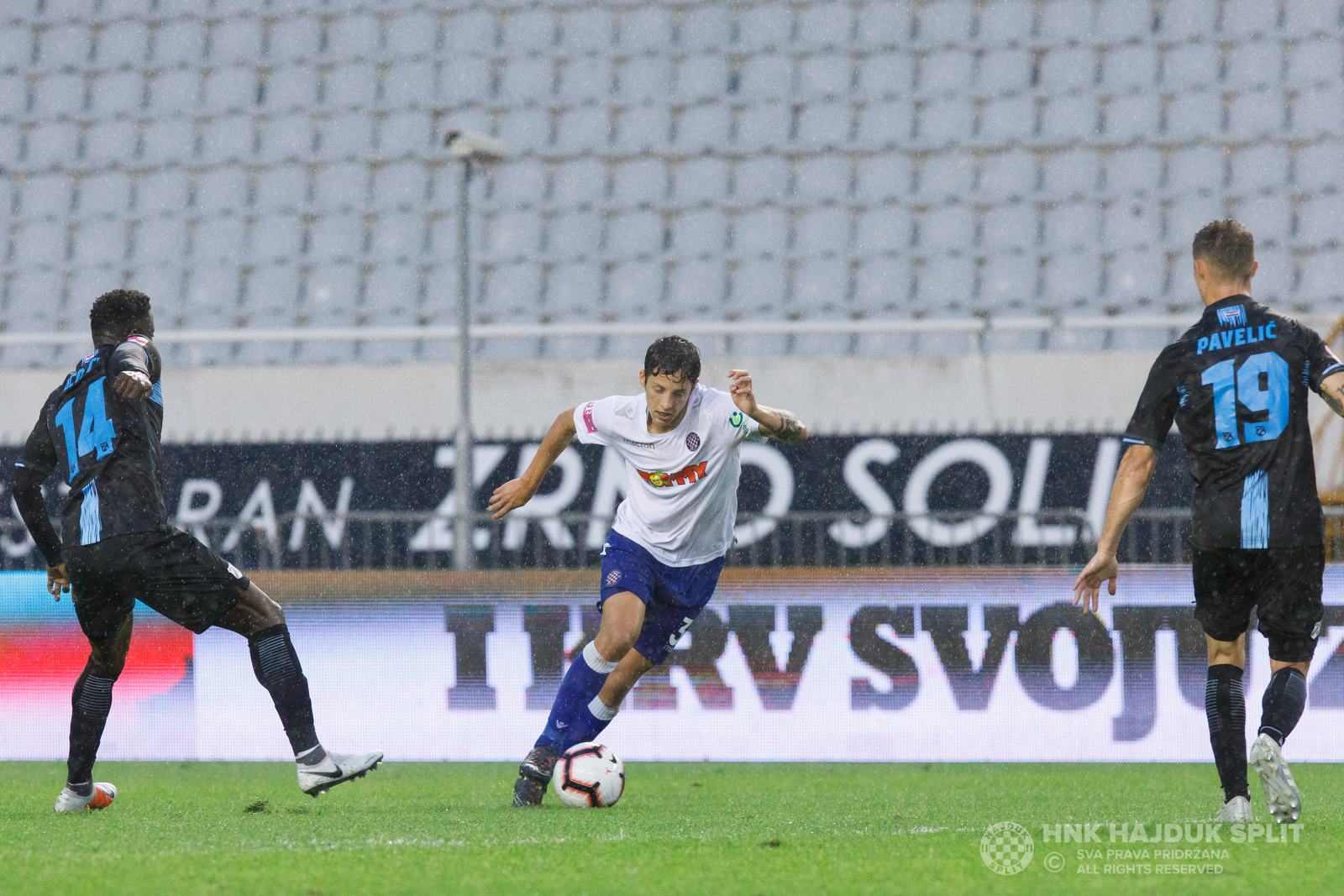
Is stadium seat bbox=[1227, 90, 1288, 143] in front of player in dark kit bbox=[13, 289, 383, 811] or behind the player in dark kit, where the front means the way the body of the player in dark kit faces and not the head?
in front

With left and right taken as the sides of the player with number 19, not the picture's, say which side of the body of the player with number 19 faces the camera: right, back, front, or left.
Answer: back

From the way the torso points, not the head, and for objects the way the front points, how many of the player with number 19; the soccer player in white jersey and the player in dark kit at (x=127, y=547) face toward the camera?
1

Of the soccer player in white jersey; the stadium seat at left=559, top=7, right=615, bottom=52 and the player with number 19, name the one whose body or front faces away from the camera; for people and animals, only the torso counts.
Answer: the player with number 19

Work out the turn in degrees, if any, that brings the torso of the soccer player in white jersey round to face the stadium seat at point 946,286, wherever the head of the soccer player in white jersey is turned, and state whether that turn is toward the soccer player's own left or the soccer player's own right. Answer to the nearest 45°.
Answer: approximately 180°

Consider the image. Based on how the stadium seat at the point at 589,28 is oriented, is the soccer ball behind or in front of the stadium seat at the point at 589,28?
in front

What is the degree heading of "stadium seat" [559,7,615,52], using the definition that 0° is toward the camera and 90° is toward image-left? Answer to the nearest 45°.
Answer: approximately 0°

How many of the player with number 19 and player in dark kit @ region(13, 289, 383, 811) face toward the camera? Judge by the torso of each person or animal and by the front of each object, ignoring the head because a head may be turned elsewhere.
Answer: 0

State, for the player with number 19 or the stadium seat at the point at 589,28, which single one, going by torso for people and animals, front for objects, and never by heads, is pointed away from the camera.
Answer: the player with number 19

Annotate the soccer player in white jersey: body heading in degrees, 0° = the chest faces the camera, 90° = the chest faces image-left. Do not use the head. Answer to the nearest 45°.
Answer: approximately 0°

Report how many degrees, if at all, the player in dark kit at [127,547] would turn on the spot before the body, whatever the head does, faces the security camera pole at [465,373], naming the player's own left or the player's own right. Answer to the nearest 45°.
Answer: approximately 45° to the player's own left

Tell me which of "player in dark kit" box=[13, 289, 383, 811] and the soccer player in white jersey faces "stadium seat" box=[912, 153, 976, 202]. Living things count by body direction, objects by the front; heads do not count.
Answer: the player in dark kit
